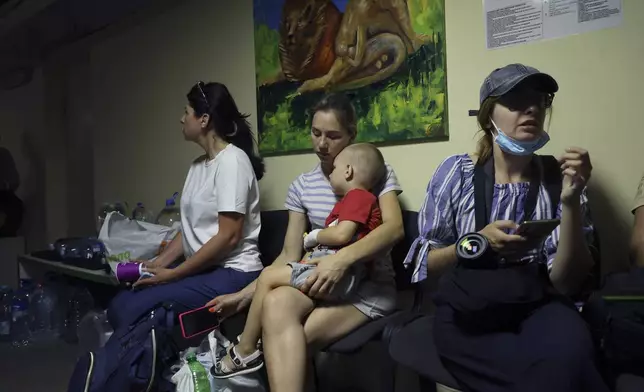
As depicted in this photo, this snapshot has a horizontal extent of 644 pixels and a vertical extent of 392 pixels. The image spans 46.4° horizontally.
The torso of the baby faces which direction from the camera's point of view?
to the viewer's left

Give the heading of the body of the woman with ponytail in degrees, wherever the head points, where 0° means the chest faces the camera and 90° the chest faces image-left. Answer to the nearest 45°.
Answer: approximately 90°

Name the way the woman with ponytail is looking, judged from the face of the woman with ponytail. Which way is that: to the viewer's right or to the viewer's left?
to the viewer's left

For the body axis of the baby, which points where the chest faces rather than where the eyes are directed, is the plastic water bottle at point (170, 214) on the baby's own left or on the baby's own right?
on the baby's own right

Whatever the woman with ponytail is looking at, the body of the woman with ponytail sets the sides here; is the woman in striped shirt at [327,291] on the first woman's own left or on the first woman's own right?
on the first woman's own left

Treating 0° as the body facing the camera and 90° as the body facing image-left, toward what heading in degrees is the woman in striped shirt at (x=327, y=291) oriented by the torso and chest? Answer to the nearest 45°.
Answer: approximately 45°

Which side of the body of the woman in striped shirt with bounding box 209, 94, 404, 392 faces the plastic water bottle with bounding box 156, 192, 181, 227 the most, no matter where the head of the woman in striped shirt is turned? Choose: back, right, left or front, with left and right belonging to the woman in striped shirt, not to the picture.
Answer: right
